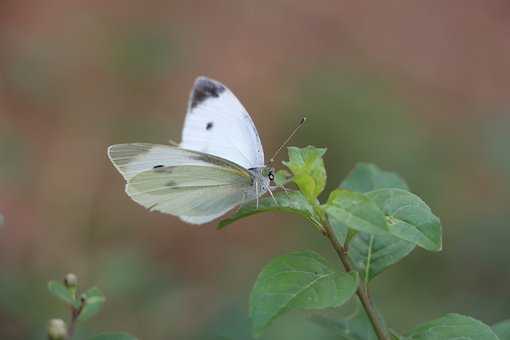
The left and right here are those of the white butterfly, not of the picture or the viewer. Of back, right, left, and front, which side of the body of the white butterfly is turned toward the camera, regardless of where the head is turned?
right

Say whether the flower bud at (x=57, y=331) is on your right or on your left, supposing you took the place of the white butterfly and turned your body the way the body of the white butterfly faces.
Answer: on your right

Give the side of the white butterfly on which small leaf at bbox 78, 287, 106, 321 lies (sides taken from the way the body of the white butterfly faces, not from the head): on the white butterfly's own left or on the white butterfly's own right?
on the white butterfly's own right

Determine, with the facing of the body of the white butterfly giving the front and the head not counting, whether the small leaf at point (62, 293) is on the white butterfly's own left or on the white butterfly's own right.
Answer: on the white butterfly's own right
